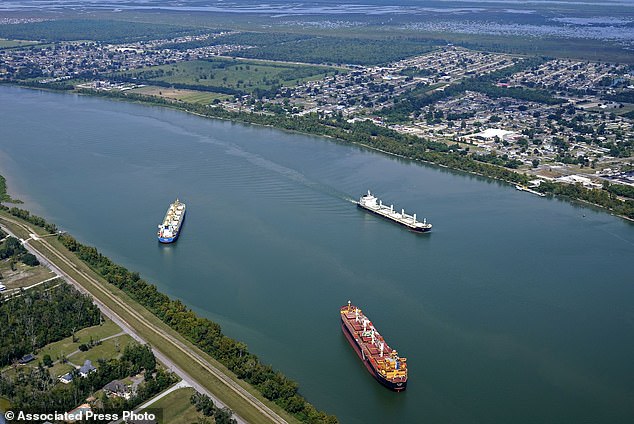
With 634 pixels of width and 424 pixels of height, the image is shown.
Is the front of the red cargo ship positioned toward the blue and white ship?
yes

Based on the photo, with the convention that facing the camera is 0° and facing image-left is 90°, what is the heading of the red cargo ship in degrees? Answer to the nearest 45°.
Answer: approximately 135°
